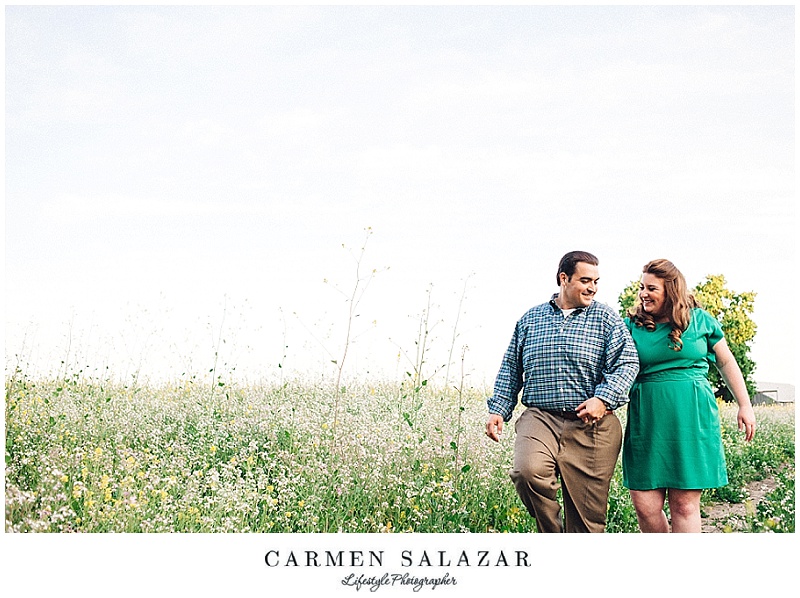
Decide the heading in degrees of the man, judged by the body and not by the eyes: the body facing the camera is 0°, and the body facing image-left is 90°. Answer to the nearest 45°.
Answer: approximately 0°

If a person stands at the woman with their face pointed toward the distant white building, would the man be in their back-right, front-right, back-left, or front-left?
back-left

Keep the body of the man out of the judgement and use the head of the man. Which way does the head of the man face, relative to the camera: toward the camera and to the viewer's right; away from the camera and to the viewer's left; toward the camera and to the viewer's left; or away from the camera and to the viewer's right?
toward the camera and to the viewer's right

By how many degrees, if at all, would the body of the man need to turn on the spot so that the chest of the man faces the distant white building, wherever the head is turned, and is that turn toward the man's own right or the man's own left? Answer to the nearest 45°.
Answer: approximately 135° to the man's own left
